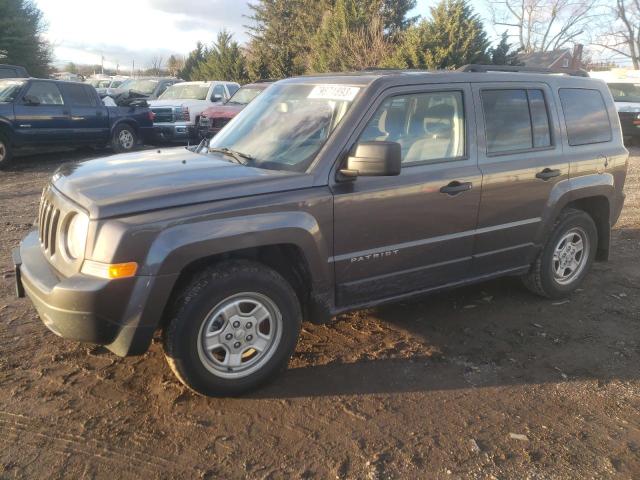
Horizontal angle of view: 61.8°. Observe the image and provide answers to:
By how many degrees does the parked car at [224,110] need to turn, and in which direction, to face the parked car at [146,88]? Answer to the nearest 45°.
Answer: approximately 90° to its right

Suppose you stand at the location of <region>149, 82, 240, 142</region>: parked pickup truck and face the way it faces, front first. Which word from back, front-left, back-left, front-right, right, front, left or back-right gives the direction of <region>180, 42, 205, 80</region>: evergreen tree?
back-right

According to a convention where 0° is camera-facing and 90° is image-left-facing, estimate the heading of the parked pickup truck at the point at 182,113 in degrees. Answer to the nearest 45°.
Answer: approximately 45°

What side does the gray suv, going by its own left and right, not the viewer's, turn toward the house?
back

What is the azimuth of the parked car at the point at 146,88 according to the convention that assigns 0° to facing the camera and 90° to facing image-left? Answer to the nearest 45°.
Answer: approximately 45°

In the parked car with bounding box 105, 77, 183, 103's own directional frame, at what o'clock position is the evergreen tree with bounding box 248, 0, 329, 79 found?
The evergreen tree is roughly at 6 o'clock from the parked car.

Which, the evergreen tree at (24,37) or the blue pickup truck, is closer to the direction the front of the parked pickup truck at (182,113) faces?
the blue pickup truck

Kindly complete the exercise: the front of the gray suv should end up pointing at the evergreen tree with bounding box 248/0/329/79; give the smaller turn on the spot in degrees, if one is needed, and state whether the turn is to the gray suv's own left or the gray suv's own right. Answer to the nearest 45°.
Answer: approximately 135° to the gray suv's own right

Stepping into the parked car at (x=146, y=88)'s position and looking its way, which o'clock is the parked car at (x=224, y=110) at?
the parked car at (x=224, y=110) is roughly at 10 o'clock from the parked car at (x=146, y=88).

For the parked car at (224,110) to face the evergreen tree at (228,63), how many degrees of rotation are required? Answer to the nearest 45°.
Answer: approximately 135° to its right

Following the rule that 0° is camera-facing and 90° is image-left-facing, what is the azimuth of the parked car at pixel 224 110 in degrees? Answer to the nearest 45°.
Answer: approximately 45°

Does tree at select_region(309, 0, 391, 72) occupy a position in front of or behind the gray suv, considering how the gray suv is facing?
behind

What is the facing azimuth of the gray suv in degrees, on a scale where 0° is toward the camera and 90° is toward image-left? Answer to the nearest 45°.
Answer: approximately 45°

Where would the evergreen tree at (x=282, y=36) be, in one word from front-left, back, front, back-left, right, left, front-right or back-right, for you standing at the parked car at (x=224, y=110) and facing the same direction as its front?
back-right
